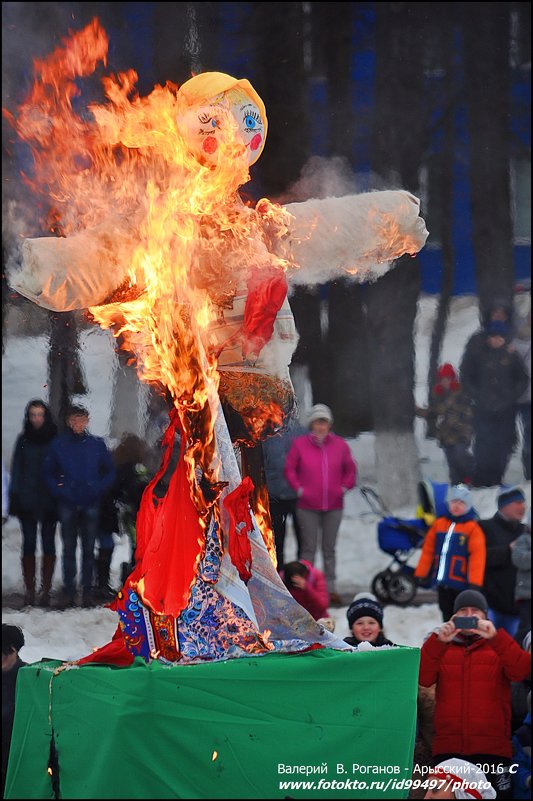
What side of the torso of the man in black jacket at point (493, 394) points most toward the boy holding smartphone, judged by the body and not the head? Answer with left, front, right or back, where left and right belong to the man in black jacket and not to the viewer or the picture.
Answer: front

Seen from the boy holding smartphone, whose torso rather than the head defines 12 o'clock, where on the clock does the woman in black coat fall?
The woman in black coat is roughly at 4 o'clock from the boy holding smartphone.

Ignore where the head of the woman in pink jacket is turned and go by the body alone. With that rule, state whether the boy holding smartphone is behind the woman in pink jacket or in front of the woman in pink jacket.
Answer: in front

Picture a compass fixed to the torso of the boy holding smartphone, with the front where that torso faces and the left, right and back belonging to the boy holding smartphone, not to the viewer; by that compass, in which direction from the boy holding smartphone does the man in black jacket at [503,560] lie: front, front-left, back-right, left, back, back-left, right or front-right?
back

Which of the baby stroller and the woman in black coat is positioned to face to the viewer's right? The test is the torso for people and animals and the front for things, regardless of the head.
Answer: the baby stroller

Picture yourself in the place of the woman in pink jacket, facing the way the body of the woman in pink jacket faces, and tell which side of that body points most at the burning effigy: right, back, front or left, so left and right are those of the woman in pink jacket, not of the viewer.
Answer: front
